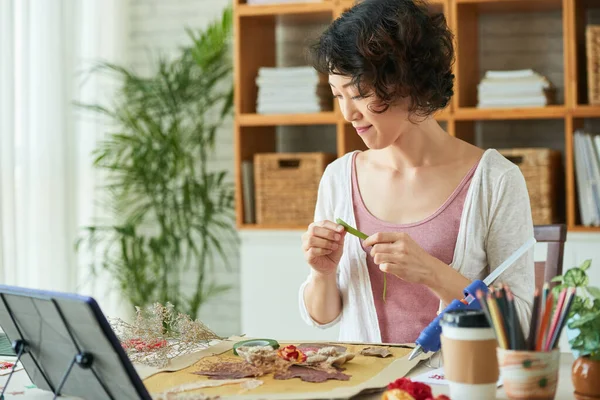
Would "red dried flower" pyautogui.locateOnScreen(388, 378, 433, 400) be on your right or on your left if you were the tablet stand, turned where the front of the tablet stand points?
on your right

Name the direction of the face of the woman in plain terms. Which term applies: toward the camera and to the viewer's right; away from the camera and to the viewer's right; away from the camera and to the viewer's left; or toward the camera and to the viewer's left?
toward the camera and to the viewer's left

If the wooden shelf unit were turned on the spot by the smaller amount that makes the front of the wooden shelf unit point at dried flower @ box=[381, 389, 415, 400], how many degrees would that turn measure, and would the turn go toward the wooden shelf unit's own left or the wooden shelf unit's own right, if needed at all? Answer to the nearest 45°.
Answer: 0° — it already faces it

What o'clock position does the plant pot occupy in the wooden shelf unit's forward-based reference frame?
The plant pot is roughly at 12 o'clock from the wooden shelf unit.

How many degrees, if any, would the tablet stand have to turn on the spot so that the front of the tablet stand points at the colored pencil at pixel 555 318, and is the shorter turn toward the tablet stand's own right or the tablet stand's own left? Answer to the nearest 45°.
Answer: approximately 90° to the tablet stand's own right

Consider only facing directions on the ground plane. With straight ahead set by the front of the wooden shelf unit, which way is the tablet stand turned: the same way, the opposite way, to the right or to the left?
the opposite way

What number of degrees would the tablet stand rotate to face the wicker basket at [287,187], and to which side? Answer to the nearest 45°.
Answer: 0° — it already faces it

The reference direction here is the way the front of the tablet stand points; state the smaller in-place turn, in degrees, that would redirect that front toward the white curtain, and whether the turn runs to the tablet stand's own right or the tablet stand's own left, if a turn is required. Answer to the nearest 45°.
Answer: approximately 45° to the tablet stand's own left

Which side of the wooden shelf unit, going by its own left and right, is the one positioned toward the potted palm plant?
right

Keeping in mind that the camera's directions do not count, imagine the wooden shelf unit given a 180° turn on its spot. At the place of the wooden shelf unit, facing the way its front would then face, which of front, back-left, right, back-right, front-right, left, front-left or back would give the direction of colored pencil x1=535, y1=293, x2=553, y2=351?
back

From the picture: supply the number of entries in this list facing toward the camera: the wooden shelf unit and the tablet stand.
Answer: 1

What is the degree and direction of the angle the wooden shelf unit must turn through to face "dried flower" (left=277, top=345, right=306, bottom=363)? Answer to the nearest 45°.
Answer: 0° — it already faces it

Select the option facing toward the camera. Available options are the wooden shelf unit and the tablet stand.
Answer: the wooden shelf unit

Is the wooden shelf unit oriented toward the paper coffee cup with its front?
yes

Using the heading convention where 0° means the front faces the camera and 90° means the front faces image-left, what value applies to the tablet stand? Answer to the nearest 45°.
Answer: approximately 225°

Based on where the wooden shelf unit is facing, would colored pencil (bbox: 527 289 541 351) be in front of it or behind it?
in front

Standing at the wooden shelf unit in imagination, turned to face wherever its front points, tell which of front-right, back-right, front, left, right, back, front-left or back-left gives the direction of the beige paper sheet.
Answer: front

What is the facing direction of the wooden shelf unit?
toward the camera
